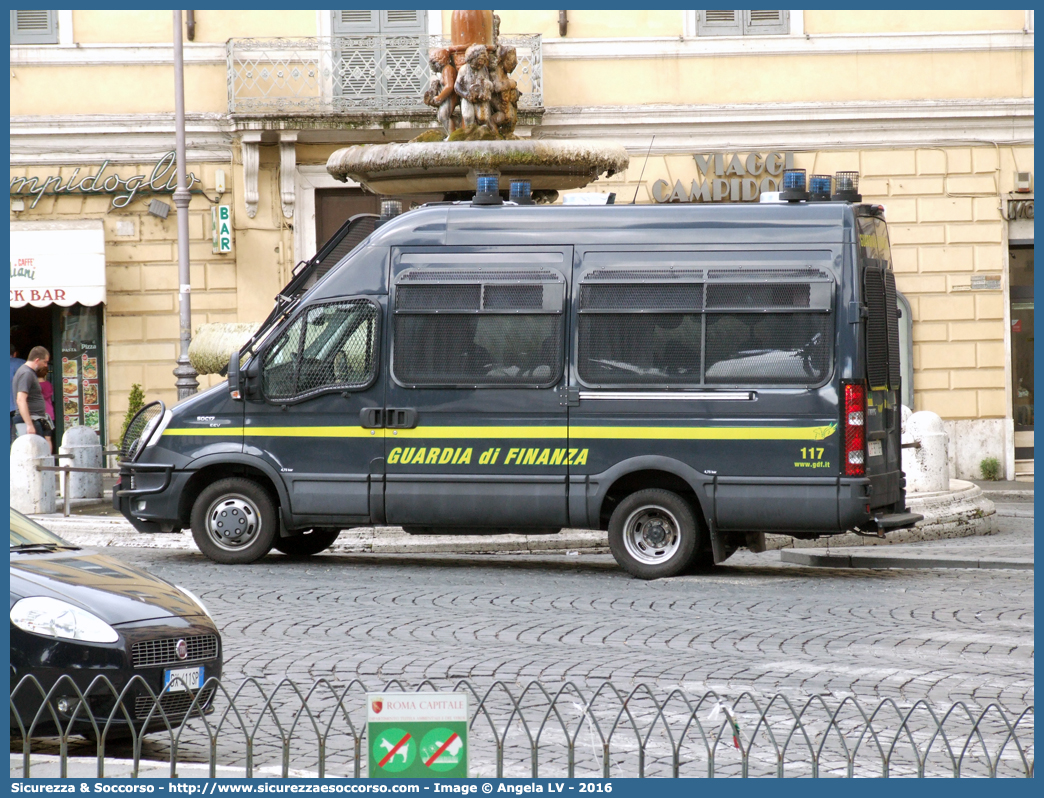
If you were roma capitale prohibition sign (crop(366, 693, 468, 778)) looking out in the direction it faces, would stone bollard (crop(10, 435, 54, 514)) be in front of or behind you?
behind

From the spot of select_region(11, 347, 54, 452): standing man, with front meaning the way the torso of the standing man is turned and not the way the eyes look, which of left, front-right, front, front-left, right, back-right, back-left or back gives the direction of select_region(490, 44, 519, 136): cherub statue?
front-right

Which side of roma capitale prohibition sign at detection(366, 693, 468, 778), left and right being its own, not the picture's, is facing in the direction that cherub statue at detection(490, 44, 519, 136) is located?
back

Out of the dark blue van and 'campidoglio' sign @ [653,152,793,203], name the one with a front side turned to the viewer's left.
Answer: the dark blue van

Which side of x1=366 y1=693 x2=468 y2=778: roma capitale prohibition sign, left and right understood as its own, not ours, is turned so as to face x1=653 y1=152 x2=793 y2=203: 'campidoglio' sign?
back

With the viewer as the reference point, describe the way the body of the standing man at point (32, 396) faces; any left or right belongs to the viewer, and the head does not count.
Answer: facing to the right of the viewer

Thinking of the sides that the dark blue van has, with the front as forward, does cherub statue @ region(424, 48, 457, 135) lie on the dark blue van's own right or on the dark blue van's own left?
on the dark blue van's own right

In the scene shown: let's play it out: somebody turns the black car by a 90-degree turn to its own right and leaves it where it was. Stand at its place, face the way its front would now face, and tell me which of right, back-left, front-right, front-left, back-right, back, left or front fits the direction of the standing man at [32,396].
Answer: back-right

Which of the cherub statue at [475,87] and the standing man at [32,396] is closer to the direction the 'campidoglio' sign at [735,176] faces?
the cherub statue

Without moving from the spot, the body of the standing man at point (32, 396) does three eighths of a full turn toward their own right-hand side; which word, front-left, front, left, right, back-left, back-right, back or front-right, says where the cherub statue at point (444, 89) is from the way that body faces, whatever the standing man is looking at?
left

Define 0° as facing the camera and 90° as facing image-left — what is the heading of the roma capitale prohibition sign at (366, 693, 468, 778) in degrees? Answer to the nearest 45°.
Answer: approximately 0°

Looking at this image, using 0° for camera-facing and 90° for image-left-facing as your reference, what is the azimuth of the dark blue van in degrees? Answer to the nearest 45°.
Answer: approximately 90°
